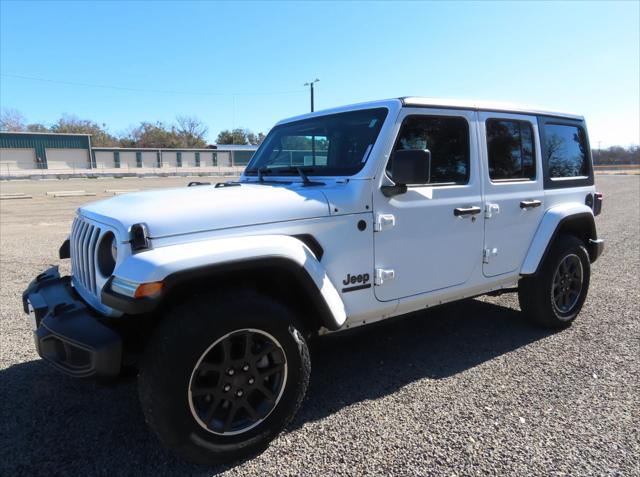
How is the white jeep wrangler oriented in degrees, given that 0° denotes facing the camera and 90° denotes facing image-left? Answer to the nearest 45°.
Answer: approximately 45°
